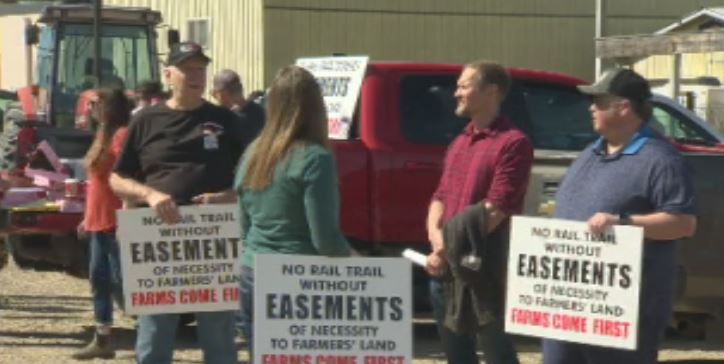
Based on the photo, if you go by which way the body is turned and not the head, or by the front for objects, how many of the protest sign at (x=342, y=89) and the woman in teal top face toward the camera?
1

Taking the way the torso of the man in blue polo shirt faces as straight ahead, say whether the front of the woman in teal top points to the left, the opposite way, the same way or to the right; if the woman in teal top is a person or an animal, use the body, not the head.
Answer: the opposite way

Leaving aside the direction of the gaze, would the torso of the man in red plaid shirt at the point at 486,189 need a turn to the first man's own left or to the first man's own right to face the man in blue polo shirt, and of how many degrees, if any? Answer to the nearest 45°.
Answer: approximately 90° to the first man's own left

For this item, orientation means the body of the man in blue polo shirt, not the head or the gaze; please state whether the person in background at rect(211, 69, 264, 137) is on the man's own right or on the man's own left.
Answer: on the man's own right

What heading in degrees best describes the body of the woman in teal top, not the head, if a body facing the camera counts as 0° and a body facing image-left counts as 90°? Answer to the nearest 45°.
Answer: approximately 225°

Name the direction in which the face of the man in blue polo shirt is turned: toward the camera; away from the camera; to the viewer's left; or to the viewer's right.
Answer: to the viewer's left

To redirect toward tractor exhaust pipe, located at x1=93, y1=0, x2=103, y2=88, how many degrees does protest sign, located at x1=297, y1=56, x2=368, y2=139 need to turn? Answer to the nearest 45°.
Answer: approximately 180°

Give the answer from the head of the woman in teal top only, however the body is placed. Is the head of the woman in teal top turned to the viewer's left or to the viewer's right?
to the viewer's left

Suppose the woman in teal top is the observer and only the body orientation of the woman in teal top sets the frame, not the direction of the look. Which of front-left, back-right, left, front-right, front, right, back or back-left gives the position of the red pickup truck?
front-left

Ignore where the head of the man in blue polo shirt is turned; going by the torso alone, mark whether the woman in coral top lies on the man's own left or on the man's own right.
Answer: on the man's own right

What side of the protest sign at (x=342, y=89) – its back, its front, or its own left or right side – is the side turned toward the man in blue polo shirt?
front

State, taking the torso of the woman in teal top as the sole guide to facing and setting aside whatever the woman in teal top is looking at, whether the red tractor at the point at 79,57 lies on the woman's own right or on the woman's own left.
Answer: on the woman's own left

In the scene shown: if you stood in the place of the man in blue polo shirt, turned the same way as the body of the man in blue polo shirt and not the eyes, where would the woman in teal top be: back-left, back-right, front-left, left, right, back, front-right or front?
front-right

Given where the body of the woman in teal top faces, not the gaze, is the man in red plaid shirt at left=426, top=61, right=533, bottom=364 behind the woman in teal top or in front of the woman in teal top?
in front
